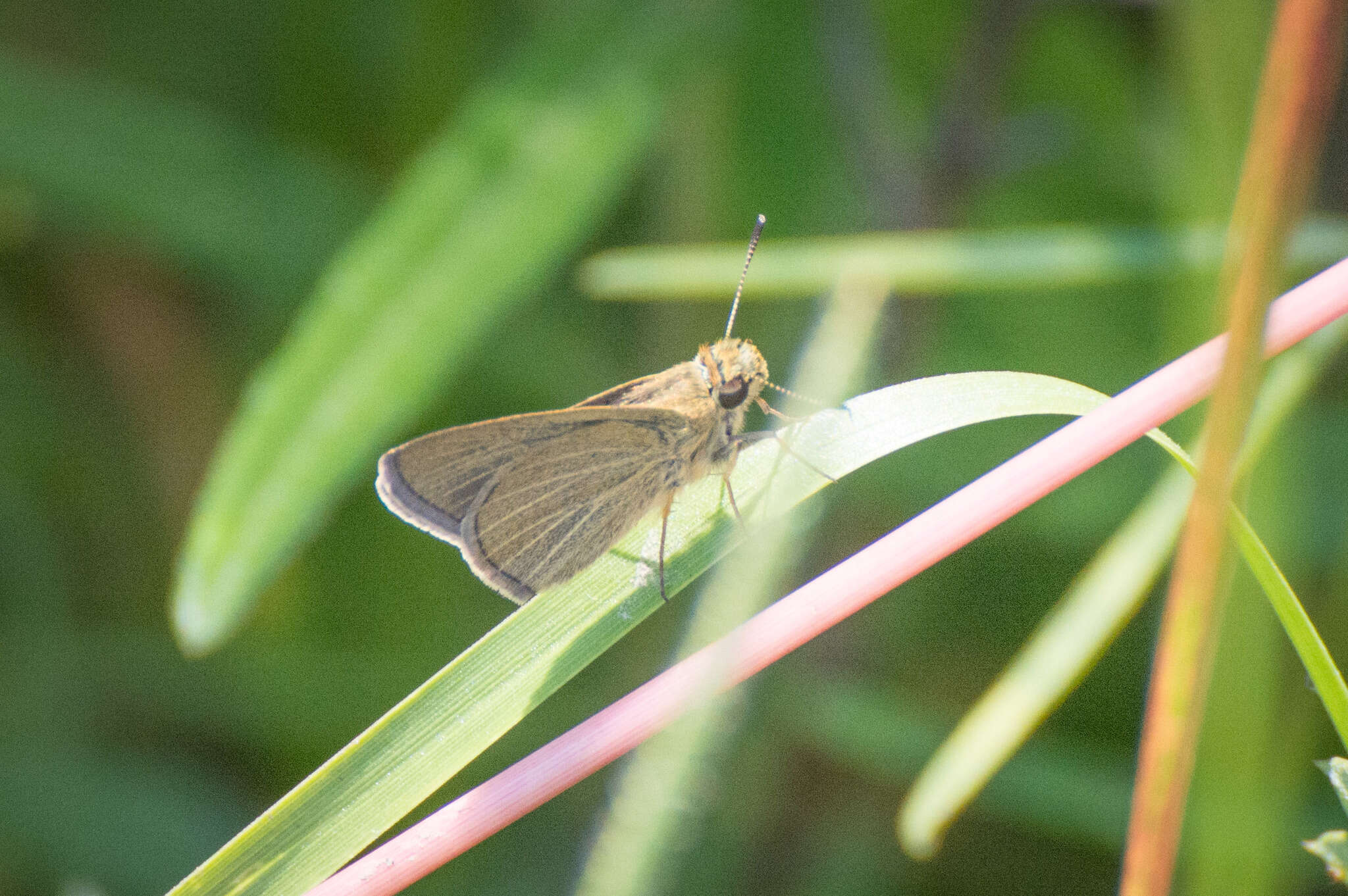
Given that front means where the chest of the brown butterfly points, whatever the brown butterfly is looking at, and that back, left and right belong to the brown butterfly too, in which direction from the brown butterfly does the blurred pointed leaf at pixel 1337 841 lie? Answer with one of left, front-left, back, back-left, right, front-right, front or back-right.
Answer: front-right

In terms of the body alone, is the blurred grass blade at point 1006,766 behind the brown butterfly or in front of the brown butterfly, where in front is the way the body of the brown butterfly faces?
in front

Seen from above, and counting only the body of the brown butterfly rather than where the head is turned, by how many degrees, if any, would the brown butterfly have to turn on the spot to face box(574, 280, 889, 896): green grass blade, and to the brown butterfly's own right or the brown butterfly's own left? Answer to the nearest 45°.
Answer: approximately 90° to the brown butterfly's own right

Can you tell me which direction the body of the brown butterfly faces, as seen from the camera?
to the viewer's right
